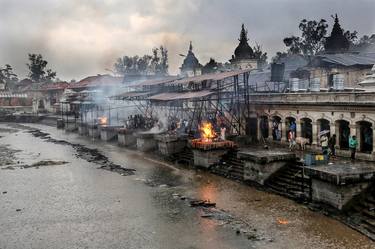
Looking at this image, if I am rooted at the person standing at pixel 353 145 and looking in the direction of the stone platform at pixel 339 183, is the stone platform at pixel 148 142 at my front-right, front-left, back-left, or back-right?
back-right

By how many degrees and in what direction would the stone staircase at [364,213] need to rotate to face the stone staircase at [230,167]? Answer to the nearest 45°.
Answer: approximately 90° to its right

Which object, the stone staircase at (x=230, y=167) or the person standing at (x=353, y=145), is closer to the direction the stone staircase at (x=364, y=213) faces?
the stone staircase

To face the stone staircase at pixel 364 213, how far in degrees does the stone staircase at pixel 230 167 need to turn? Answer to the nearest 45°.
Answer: approximately 90° to its left

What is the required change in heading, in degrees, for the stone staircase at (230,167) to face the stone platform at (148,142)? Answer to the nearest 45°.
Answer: approximately 90° to its right

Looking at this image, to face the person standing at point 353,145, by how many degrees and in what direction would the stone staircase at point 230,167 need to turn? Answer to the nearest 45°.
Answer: approximately 135° to its left

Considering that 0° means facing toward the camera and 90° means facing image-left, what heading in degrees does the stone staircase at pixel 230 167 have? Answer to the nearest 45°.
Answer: approximately 45°

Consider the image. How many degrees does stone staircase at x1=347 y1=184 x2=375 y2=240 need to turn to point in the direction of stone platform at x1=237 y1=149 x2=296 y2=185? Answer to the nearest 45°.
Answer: approximately 90° to its right

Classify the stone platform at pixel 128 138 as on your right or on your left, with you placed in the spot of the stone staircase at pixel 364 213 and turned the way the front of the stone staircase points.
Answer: on your right
